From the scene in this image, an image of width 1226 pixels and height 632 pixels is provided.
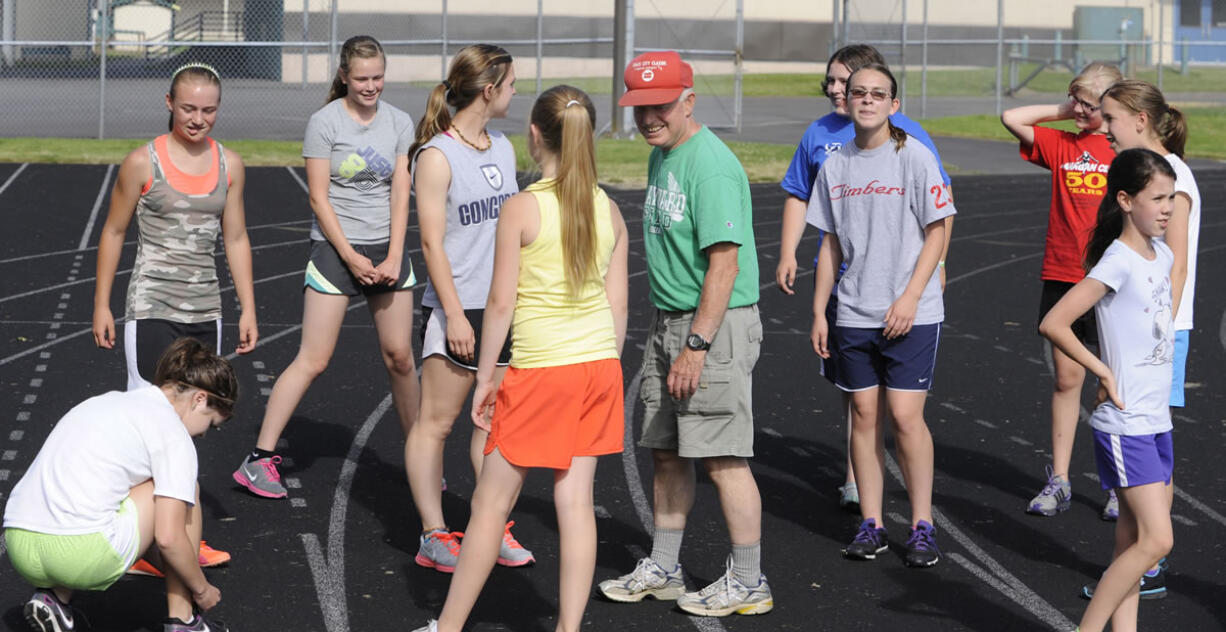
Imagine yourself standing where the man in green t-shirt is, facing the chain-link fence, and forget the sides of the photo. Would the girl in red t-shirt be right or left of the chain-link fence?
right

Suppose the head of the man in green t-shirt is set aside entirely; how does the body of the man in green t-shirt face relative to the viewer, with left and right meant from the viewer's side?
facing the viewer and to the left of the viewer

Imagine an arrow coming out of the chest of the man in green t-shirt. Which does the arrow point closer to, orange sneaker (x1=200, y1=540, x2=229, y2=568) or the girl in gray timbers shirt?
the orange sneaker

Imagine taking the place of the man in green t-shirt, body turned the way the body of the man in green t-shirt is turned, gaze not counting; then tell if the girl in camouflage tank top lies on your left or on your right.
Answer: on your right

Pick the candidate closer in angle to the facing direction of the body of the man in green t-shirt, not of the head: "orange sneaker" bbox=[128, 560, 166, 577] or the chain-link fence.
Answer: the orange sneaker

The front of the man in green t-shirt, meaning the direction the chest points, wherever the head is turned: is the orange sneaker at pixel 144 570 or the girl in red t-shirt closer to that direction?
the orange sneaker

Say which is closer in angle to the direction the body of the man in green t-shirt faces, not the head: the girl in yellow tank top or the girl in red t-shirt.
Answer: the girl in yellow tank top

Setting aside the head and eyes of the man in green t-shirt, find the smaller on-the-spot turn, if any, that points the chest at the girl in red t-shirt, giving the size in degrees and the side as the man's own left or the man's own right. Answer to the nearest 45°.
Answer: approximately 180°

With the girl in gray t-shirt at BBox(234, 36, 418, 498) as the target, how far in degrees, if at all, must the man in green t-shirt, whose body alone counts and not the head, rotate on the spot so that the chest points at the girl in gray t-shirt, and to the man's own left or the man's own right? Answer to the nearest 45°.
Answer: approximately 90° to the man's own right

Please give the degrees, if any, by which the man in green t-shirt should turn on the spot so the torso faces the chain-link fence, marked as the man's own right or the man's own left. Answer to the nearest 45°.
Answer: approximately 135° to the man's own right

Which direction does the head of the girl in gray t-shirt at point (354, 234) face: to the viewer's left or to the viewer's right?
to the viewer's right
